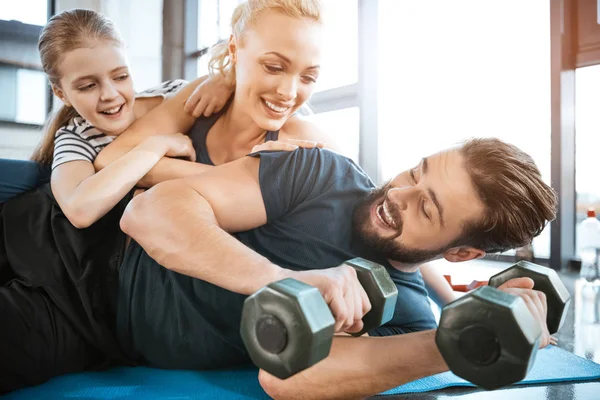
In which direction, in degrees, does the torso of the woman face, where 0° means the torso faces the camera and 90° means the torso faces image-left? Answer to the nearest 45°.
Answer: approximately 315°

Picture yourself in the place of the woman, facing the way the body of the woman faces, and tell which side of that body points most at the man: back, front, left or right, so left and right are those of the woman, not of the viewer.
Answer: front

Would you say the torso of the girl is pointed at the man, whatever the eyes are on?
yes

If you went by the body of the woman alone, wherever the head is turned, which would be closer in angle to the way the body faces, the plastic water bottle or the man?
the man

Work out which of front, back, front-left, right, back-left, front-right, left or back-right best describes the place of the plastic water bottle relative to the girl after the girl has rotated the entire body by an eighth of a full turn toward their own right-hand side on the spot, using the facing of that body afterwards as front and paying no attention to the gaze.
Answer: left

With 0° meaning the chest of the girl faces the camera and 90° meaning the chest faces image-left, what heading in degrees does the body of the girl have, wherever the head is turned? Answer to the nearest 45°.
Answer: approximately 315°

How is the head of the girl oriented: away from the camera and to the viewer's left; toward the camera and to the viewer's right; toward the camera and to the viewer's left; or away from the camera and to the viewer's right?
toward the camera and to the viewer's right
